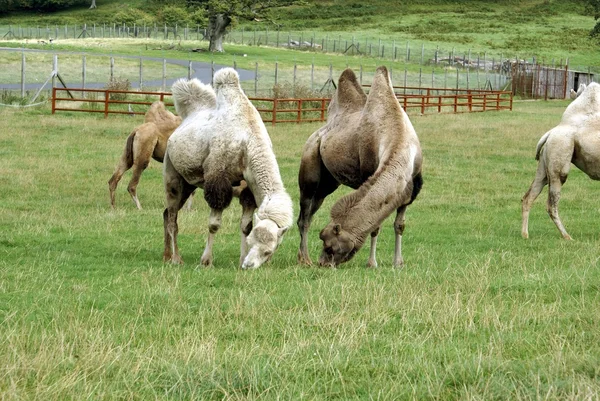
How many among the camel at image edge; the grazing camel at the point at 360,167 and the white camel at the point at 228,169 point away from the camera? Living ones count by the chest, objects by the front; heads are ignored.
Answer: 0

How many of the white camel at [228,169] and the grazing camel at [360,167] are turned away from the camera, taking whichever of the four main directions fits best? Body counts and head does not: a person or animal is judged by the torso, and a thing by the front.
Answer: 0

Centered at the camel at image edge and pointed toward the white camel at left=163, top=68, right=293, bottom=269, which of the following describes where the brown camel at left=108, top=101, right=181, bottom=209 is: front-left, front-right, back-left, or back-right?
front-right

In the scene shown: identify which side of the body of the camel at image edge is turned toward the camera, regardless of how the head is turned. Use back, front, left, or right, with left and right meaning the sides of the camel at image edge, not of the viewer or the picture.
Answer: right

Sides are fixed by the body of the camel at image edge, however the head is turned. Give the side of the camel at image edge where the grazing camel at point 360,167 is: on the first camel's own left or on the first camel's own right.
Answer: on the first camel's own right

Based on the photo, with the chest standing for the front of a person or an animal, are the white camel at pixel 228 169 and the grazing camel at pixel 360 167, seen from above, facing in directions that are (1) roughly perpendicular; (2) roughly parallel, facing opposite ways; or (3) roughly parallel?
roughly parallel

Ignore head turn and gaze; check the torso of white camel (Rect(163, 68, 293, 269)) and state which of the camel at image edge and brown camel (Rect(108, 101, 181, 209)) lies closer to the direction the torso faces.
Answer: the camel at image edge

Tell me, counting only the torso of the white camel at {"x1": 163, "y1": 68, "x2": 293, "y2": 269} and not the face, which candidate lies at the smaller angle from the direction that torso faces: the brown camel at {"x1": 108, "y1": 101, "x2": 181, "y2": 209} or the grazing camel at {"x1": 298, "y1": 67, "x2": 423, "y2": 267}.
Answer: the grazing camel

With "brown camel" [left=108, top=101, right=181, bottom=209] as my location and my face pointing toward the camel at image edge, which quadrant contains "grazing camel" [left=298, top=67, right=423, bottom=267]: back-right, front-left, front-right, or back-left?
front-right
